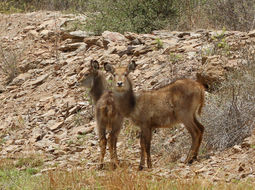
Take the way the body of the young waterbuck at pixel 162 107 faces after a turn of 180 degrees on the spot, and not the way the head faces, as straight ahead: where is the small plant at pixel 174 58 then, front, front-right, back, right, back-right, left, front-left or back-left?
left

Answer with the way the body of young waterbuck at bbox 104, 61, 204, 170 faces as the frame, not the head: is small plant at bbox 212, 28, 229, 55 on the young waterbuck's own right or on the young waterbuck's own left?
on the young waterbuck's own right

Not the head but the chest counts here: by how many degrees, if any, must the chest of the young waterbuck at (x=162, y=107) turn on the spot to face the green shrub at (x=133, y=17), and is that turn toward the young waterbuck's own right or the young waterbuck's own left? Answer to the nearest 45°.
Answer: approximately 90° to the young waterbuck's own right

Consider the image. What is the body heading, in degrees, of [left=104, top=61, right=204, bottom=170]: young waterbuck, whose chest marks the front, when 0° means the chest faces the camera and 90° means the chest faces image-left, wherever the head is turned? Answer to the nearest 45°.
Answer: approximately 90°

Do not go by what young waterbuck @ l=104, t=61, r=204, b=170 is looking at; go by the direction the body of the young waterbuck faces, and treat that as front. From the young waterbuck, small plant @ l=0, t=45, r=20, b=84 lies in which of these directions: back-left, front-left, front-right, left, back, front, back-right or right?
front-right

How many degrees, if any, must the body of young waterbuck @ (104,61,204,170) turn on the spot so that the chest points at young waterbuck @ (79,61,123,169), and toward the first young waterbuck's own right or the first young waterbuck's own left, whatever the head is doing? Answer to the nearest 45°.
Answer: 0° — it already faces it

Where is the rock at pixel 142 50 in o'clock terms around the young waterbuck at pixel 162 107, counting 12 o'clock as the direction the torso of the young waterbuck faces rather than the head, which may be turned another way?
The rock is roughly at 3 o'clock from the young waterbuck.

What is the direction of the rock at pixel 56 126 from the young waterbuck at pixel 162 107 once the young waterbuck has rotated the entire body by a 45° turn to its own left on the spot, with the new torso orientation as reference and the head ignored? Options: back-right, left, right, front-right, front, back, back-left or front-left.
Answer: right

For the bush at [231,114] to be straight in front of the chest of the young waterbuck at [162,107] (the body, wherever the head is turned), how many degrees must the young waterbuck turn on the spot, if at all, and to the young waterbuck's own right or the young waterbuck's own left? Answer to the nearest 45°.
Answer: approximately 135° to the young waterbuck's own right

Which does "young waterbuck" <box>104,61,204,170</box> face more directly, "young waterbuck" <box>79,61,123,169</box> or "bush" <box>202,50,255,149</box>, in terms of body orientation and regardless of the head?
the young waterbuck

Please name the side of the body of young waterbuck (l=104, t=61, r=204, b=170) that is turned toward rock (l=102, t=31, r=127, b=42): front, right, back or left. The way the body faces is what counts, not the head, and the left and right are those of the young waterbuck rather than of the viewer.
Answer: right

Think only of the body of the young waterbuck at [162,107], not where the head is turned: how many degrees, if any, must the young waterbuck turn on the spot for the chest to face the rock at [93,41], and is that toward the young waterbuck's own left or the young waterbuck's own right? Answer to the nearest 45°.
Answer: approximately 90° to the young waterbuck's own right
